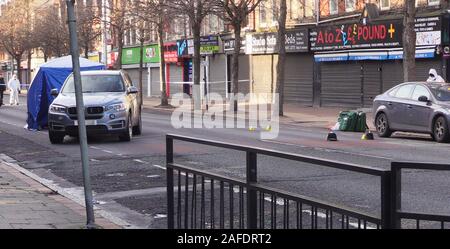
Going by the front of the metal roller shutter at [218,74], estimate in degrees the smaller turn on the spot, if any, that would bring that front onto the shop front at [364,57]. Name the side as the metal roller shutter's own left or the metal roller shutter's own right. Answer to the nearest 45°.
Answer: approximately 90° to the metal roller shutter's own left

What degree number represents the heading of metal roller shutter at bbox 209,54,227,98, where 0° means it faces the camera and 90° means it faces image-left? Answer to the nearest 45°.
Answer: approximately 45°

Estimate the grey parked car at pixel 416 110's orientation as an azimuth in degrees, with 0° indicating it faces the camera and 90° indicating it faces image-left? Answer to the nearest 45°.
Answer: approximately 315°

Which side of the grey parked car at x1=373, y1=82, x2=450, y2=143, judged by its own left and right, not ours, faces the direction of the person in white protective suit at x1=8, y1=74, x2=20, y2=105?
back

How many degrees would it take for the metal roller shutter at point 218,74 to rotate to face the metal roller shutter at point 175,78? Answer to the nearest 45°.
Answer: approximately 90° to its right

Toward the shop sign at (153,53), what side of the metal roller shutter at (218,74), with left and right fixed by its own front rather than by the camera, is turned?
right

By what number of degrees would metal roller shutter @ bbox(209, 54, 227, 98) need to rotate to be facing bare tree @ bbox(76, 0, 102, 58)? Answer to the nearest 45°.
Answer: approximately 45° to its right

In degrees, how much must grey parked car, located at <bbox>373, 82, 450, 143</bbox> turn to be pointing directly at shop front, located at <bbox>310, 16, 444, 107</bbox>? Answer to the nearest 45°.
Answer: approximately 135° to its left

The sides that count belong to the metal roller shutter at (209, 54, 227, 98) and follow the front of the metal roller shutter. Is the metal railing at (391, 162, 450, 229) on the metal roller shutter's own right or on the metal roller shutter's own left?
on the metal roller shutter's own left

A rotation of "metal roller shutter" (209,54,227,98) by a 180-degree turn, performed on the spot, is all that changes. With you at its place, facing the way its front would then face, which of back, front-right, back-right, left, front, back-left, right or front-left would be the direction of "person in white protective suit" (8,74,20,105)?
back-left

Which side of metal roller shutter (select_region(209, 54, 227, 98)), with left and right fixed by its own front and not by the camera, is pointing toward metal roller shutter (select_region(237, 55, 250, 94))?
left

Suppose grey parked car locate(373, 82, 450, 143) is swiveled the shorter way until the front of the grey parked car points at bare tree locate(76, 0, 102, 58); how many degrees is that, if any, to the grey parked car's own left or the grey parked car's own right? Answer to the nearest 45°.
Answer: approximately 180°

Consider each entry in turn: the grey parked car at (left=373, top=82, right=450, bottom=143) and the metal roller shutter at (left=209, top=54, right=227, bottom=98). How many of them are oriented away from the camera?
0

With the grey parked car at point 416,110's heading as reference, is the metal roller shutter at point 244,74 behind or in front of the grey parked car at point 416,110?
behind
